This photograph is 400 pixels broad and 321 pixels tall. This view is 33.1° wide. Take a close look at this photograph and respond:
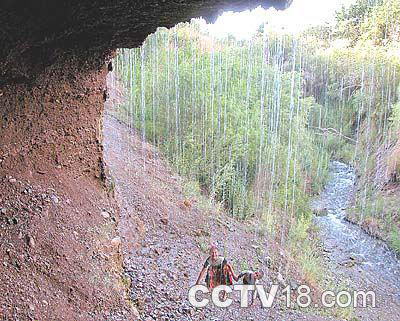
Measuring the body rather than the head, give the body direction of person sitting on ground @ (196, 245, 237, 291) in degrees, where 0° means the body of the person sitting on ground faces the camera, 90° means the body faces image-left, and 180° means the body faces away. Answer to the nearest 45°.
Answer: approximately 0°
